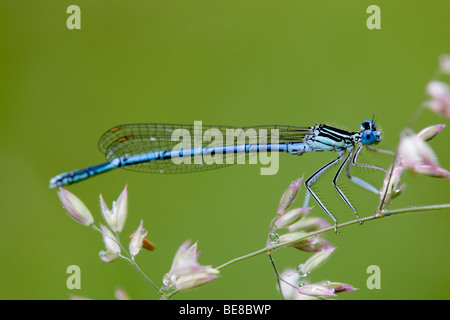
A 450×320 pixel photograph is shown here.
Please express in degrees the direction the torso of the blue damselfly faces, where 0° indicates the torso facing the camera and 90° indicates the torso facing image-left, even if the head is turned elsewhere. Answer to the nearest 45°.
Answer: approximately 270°
